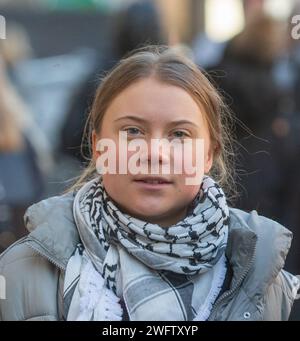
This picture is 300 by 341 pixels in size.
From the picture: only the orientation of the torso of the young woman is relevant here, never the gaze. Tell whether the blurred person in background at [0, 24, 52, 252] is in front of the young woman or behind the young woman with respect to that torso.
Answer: behind

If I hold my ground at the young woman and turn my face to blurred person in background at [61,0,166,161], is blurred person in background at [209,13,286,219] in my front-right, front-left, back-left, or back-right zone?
front-right

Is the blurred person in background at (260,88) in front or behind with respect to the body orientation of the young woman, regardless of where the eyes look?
behind

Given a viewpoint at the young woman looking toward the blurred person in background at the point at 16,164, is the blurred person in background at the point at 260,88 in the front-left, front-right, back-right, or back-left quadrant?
front-right

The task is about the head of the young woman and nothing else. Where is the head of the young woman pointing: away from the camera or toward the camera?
toward the camera

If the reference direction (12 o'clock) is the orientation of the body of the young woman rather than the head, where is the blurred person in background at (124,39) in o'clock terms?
The blurred person in background is roughly at 6 o'clock from the young woman.

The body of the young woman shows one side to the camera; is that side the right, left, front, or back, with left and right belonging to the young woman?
front
